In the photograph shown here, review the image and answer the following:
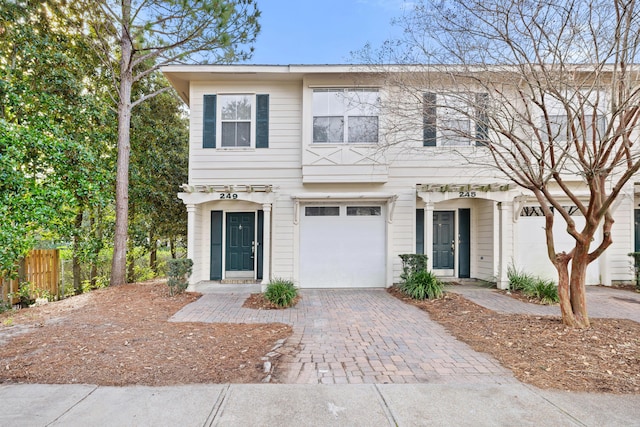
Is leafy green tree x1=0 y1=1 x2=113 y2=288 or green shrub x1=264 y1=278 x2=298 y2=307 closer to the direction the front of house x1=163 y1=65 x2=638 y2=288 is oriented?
the green shrub

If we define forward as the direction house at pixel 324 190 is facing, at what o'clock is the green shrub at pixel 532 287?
The green shrub is roughly at 9 o'clock from the house.

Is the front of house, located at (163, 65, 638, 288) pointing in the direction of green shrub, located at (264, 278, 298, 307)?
yes

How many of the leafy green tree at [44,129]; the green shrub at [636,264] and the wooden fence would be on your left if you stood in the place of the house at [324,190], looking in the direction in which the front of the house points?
1

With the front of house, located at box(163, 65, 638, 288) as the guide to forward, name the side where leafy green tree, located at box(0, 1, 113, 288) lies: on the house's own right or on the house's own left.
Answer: on the house's own right

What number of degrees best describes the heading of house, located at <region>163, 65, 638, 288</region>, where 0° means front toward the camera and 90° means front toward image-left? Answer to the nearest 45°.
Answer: approximately 0°

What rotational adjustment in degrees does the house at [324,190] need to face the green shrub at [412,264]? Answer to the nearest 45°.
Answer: approximately 90° to its left

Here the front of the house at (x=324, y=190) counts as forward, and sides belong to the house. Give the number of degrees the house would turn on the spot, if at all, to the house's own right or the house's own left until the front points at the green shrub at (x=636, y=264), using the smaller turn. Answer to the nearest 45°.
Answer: approximately 90° to the house's own left

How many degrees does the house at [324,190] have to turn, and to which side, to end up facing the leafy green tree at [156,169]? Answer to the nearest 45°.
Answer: approximately 90° to its right

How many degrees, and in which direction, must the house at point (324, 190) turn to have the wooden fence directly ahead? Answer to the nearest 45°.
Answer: approximately 90° to its right
